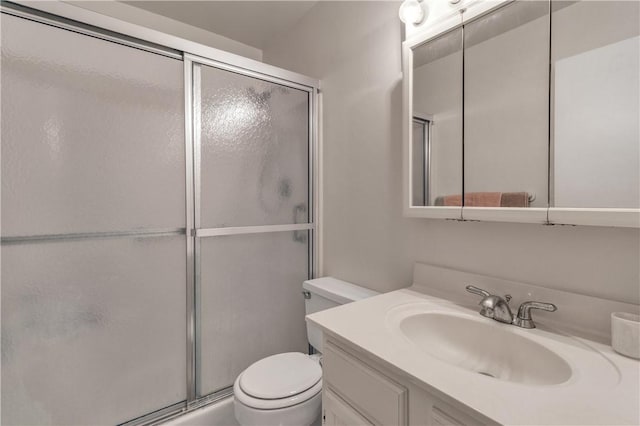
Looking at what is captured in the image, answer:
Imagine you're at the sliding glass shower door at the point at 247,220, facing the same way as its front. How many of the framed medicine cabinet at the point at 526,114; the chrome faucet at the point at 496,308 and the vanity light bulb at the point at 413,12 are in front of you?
3

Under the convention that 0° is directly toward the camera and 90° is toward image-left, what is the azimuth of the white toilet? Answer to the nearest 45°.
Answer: approximately 45°

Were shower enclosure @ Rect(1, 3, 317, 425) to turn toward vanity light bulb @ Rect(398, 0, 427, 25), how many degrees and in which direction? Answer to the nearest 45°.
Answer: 0° — it already faces it

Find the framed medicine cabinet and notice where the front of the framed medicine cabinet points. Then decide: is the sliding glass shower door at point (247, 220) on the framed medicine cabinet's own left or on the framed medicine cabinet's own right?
on the framed medicine cabinet's own right
